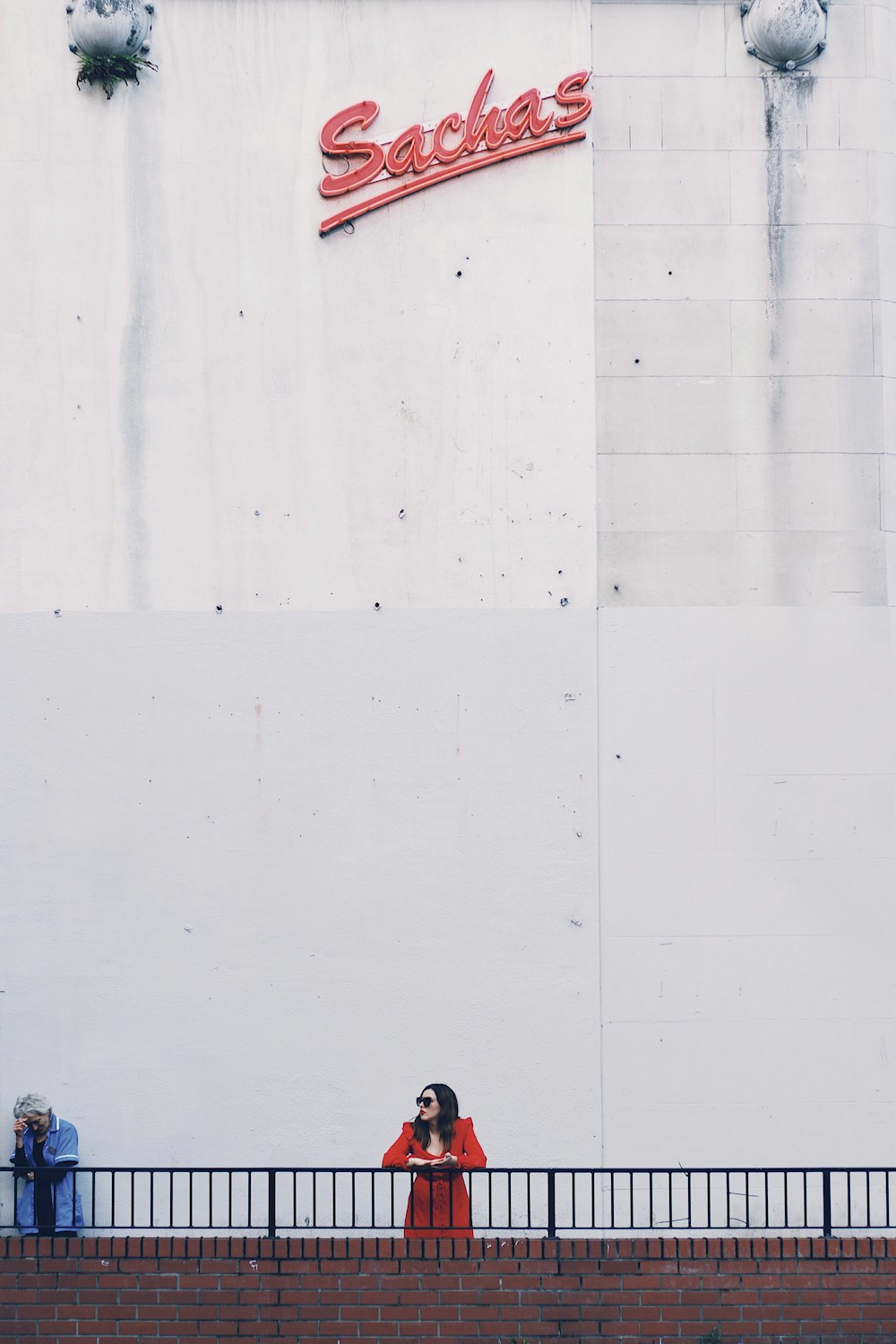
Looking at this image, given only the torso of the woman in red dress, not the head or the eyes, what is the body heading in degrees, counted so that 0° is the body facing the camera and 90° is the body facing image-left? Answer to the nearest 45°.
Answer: approximately 0°

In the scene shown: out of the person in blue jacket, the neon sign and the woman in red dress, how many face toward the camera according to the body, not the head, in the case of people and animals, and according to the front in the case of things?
3

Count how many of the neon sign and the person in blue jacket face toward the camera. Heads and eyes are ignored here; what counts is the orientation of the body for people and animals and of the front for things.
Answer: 2

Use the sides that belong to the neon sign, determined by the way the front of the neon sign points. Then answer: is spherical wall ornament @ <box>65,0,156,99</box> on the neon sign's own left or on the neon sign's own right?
on the neon sign's own right

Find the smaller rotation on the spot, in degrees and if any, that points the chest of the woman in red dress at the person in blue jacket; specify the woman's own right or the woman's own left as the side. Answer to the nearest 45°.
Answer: approximately 135° to the woman's own right
